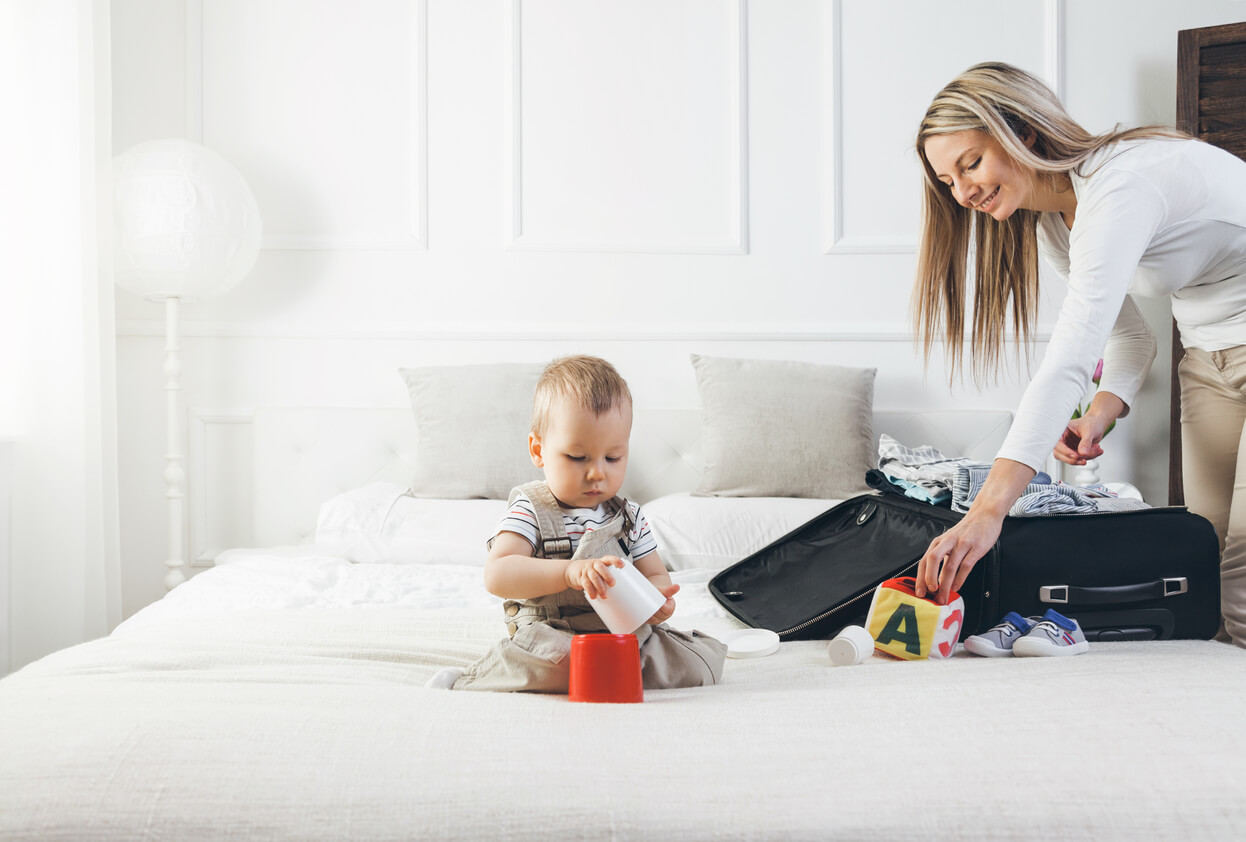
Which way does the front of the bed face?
toward the camera

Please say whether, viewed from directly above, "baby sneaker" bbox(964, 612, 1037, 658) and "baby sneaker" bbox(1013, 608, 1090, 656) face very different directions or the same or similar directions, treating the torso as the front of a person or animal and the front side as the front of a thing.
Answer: same or similar directions

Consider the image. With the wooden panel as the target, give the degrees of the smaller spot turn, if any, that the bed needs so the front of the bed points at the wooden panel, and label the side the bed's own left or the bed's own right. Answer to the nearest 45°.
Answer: approximately 135° to the bed's own left

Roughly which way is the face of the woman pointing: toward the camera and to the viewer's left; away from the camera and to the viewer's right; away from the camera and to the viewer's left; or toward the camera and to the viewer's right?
toward the camera and to the viewer's left

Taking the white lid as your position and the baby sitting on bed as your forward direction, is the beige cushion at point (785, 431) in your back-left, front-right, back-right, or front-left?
back-right
